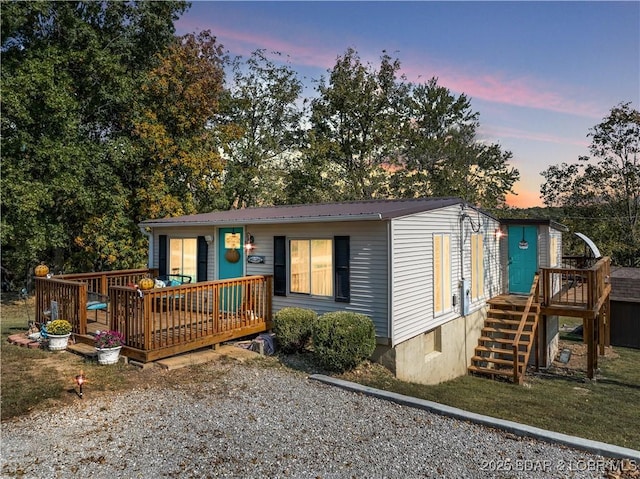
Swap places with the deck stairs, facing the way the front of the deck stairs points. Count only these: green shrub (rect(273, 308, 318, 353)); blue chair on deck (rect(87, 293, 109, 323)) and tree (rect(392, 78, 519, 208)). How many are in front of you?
2

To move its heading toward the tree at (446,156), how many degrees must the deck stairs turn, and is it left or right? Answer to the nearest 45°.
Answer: approximately 135° to its right

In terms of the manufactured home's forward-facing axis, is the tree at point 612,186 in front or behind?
behind

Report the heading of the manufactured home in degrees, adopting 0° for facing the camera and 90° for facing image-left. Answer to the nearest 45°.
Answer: approximately 45°

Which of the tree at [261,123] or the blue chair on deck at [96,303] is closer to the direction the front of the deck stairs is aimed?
the blue chair on deck

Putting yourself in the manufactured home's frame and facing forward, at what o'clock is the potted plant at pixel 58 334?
The potted plant is roughly at 1 o'clock from the manufactured home.

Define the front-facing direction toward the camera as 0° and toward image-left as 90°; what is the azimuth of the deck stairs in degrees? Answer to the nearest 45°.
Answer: approximately 45°
